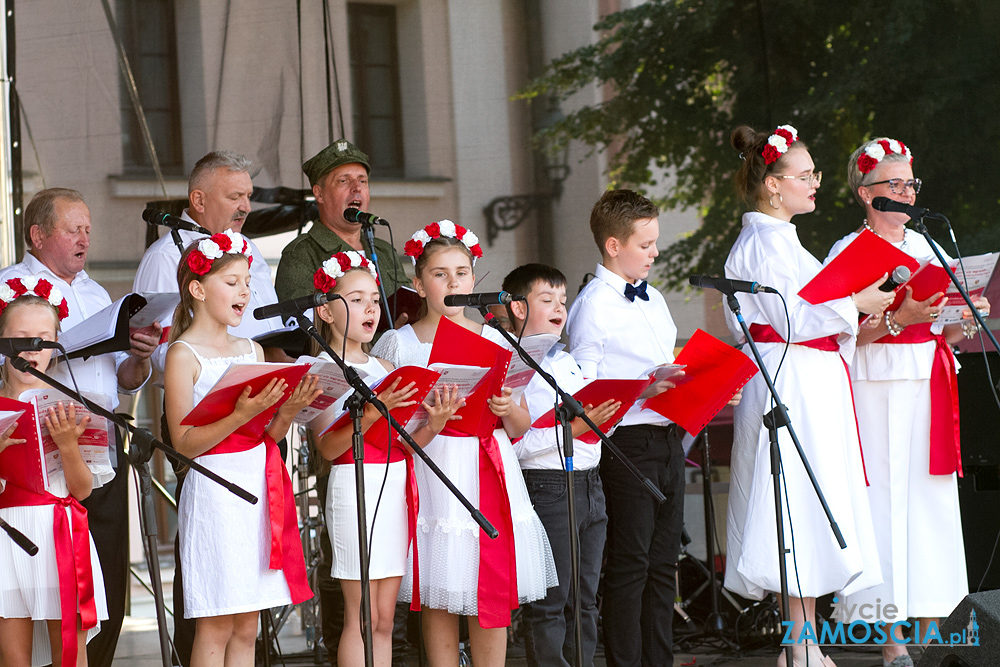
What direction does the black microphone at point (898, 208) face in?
to the viewer's left

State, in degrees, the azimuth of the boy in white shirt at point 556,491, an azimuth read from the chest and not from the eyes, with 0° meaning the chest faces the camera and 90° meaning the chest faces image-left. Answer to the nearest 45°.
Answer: approximately 315°

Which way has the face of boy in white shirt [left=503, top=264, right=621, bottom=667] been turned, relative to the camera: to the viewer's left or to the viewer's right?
to the viewer's right

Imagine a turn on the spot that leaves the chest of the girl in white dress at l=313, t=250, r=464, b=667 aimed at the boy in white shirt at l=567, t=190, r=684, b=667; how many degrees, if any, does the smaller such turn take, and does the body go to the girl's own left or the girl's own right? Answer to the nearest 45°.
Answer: approximately 90° to the girl's own left

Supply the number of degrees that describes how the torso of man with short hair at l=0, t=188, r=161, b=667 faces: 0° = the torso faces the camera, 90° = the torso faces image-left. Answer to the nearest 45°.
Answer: approximately 315°

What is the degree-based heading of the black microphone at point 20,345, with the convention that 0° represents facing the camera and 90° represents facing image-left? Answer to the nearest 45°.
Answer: approximately 90°
